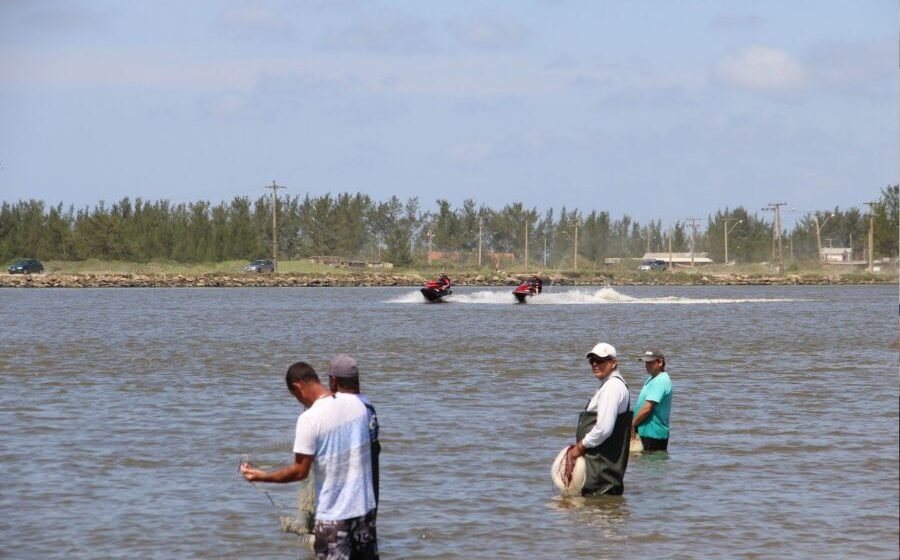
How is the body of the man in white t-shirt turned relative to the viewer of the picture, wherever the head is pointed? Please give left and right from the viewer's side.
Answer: facing away from the viewer and to the left of the viewer

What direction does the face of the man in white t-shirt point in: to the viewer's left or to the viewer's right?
to the viewer's left

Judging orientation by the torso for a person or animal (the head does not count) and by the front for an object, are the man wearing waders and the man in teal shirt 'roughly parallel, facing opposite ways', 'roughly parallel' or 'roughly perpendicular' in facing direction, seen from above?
roughly parallel

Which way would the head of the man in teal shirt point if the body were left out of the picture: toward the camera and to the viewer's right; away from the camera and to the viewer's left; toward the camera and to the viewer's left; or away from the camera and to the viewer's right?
toward the camera and to the viewer's left

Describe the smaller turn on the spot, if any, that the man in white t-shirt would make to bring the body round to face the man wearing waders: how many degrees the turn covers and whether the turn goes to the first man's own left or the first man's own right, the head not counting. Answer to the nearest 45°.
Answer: approximately 90° to the first man's own right
